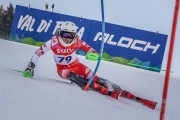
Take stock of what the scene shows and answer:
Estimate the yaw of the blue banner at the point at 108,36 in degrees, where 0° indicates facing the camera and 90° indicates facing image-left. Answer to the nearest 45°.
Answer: approximately 0°

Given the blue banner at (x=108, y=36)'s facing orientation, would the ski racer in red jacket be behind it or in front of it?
in front
